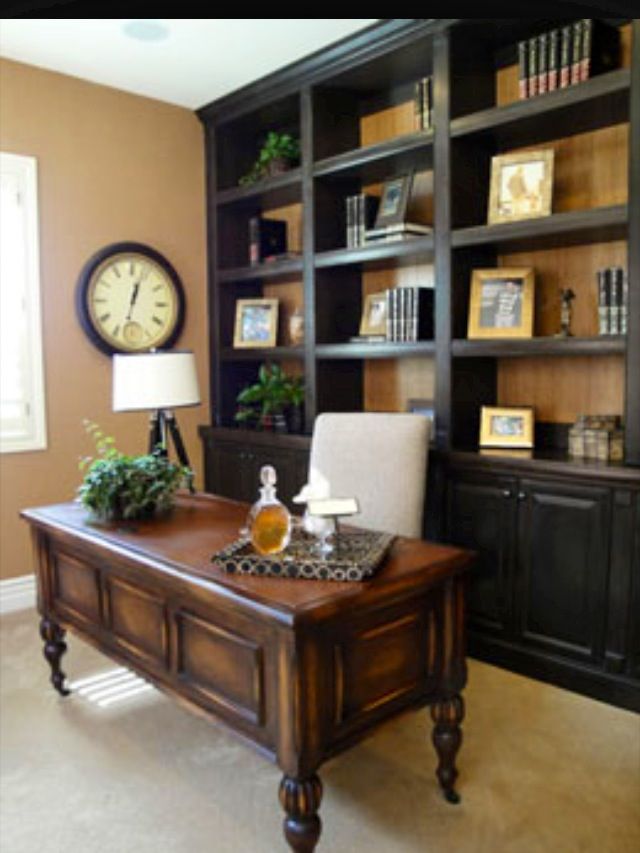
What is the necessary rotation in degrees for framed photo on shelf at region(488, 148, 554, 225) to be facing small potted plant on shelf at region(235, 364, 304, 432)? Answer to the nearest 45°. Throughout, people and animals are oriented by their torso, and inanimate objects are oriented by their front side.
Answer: approximately 90° to its right

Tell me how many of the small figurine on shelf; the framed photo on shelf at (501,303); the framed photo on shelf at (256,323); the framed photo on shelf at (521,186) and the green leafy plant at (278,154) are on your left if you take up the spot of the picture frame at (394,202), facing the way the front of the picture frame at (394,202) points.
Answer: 3

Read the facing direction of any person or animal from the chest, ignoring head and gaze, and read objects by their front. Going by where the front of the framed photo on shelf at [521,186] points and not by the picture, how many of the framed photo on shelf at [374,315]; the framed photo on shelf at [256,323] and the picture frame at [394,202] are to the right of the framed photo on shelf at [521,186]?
3

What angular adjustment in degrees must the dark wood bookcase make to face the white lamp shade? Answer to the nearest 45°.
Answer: approximately 45° to its right

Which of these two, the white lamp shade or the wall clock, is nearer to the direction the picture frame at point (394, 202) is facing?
the white lamp shade

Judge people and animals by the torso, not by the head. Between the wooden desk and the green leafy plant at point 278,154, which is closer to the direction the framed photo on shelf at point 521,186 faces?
the wooden desk

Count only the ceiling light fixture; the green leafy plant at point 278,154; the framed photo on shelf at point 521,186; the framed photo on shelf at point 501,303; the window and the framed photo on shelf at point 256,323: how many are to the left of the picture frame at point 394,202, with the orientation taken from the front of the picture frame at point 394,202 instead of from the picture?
2

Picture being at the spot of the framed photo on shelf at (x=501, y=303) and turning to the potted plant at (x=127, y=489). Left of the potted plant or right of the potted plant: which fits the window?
right
